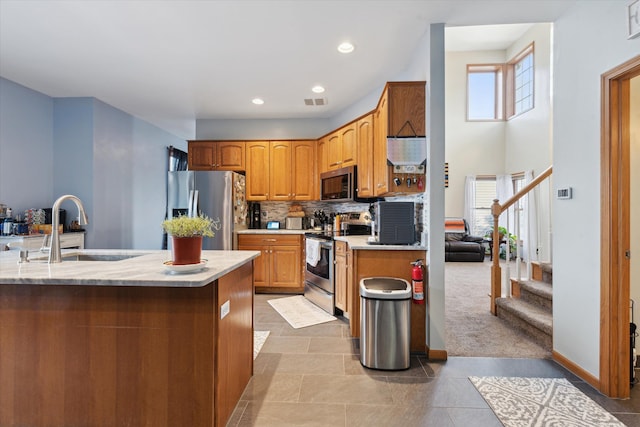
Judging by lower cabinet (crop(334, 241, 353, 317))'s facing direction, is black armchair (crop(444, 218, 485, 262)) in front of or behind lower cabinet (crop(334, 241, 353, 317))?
behind

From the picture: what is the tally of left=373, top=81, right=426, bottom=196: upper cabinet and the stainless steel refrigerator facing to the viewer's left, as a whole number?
1

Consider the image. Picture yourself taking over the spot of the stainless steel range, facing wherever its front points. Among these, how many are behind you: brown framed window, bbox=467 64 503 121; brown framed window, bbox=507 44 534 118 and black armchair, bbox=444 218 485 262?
3

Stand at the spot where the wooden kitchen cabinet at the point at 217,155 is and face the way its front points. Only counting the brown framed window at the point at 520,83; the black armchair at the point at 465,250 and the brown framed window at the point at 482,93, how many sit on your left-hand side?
3

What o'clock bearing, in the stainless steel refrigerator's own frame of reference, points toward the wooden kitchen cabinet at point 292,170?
The wooden kitchen cabinet is roughly at 9 o'clock from the stainless steel refrigerator.

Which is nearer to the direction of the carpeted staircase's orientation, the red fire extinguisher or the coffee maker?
the red fire extinguisher

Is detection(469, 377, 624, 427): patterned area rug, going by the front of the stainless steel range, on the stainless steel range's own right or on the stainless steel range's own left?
on the stainless steel range's own left

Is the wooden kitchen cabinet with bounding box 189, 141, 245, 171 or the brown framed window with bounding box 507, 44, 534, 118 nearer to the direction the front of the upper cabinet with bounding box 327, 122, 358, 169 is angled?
the wooden kitchen cabinet

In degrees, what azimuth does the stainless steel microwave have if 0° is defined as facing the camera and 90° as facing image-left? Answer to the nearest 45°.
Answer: approximately 45°

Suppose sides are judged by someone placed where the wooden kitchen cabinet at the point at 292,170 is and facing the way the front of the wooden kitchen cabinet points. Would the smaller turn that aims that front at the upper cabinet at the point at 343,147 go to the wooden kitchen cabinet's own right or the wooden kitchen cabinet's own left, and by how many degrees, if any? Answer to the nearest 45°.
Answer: approximately 45° to the wooden kitchen cabinet's own left
